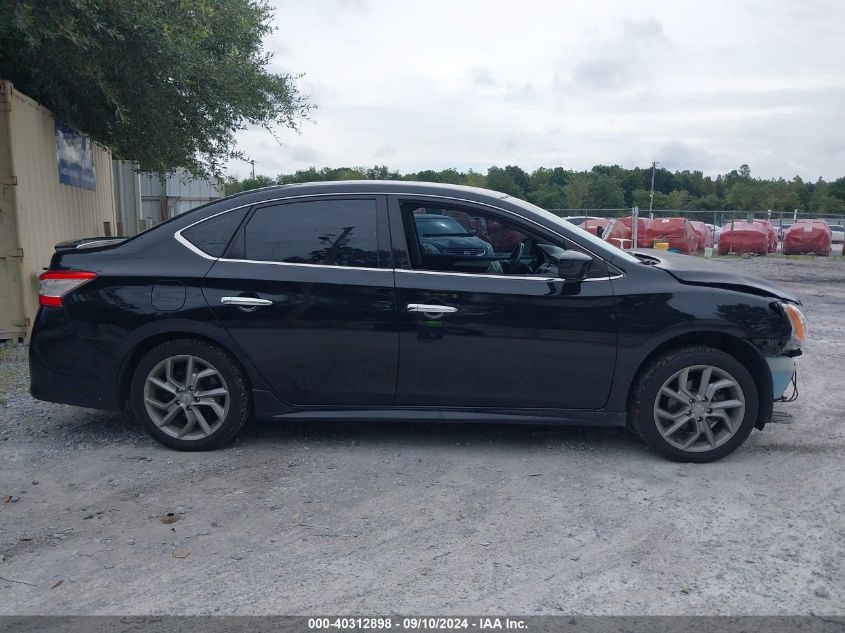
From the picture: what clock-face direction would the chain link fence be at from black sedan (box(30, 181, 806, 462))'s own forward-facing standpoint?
The chain link fence is roughly at 10 o'clock from the black sedan.

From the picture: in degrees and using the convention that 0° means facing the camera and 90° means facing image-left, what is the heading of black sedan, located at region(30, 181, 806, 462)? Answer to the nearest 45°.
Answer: approximately 270°

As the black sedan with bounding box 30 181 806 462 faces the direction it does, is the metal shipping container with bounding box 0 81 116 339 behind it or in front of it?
behind

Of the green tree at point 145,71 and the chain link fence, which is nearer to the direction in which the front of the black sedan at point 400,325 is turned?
the chain link fence

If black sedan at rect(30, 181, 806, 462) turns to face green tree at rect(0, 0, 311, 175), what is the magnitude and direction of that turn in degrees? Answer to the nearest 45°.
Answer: approximately 135° to its left
